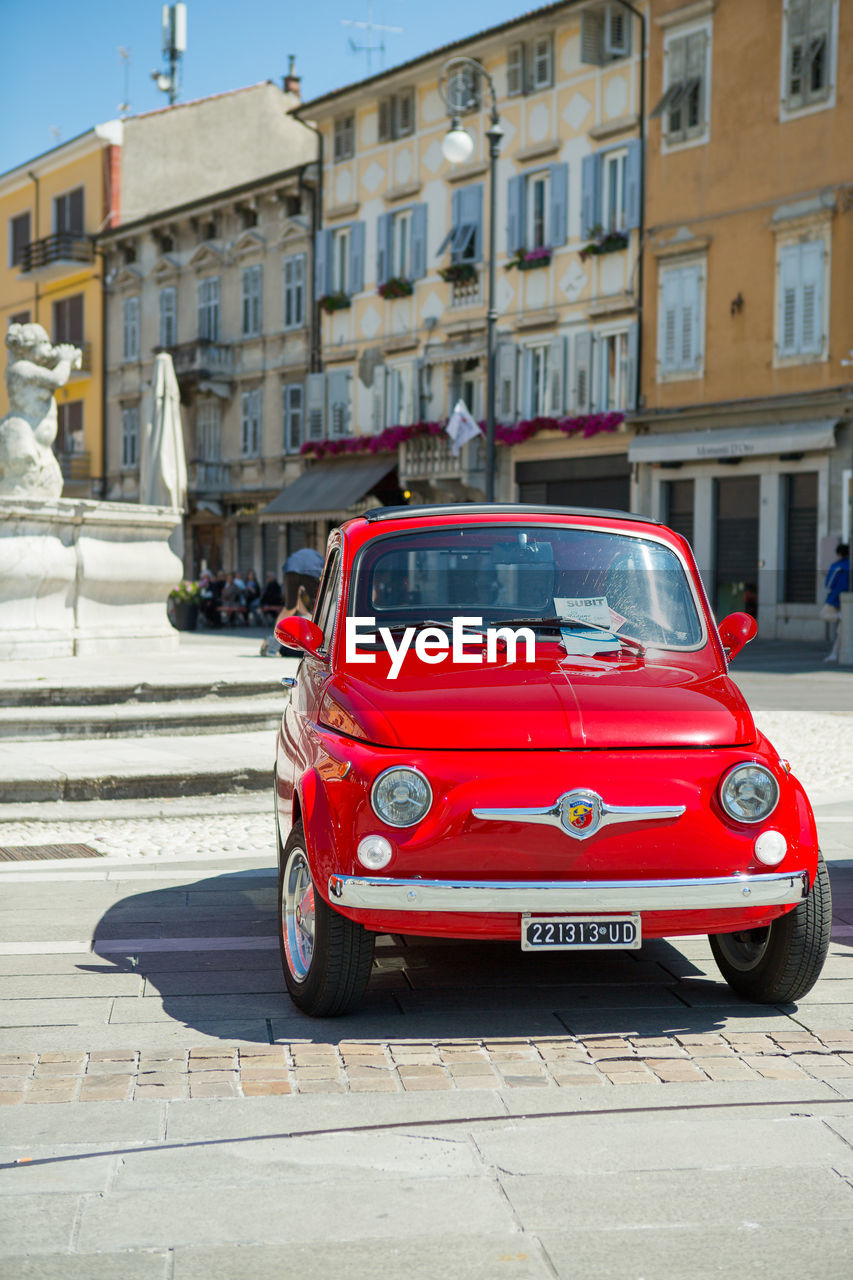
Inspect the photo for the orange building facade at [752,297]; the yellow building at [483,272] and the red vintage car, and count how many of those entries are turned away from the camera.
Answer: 0

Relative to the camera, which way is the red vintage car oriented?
toward the camera

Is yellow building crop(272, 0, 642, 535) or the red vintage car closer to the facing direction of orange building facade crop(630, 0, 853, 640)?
the red vintage car

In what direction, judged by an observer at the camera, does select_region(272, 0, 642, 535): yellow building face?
facing the viewer and to the left of the viewer

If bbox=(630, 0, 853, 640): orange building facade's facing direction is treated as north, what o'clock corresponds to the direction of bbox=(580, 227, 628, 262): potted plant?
The potted plant is roughly at 3 o'clock from the orange building facade.

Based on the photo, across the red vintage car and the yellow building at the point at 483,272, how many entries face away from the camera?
0

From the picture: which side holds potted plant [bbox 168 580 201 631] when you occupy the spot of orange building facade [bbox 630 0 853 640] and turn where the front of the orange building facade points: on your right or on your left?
on your right

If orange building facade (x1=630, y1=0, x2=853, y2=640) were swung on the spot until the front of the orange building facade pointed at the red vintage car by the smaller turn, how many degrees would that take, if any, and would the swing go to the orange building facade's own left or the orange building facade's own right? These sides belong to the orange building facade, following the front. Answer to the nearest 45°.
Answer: approximately 45° to the orange building facade's own left

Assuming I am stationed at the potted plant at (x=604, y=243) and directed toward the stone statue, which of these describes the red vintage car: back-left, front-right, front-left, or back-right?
front-left

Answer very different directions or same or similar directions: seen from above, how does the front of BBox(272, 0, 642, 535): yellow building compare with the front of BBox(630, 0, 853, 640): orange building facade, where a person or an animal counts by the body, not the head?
same or similar directions

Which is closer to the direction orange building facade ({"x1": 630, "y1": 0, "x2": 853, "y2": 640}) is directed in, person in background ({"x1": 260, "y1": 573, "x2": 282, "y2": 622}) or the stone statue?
the stone statue
